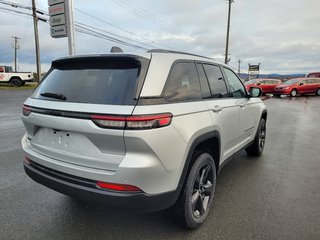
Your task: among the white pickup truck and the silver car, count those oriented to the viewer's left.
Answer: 1

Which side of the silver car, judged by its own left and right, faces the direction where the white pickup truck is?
left

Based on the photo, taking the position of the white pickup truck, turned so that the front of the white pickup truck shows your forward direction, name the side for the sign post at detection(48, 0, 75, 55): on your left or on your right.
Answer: on your left

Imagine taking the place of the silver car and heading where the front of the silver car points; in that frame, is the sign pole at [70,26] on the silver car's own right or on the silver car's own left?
on the silver car's own left

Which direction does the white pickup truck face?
to the viewer's left

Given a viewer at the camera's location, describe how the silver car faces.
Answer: facing away from the viewer and to the right of the viewer

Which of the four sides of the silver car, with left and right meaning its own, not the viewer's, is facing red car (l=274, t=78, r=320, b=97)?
front

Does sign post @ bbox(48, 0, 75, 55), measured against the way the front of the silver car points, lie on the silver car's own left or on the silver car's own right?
on the silver car's own left
